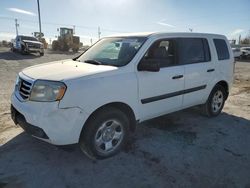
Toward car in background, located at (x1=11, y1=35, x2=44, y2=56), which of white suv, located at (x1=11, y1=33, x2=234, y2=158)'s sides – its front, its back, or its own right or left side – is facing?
right

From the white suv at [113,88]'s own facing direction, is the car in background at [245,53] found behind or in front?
behind

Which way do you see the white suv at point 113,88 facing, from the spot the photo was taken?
facing the viewer and to the left of the viewer

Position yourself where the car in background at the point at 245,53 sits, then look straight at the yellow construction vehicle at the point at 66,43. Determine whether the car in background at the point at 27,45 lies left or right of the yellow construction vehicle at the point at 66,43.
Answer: left

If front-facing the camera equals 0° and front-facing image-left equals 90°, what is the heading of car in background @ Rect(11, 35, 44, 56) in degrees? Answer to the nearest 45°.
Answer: approximately 315°

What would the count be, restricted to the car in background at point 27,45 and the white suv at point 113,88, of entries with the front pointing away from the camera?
0

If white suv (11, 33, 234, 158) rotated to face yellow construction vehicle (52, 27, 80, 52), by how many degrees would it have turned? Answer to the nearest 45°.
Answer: approximately 135° to its right

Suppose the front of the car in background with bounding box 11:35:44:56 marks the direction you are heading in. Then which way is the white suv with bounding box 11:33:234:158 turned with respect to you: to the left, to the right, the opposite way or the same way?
to the right

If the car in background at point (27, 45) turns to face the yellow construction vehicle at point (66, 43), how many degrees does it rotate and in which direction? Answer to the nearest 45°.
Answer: approximately 90° to its left

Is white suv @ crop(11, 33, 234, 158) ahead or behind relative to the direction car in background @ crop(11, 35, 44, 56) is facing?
ahead
